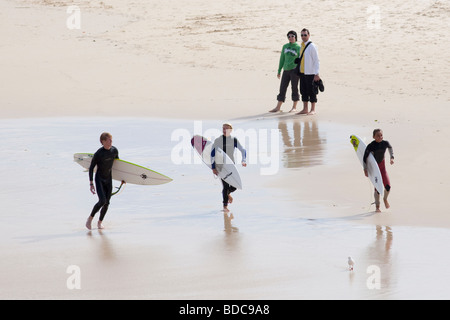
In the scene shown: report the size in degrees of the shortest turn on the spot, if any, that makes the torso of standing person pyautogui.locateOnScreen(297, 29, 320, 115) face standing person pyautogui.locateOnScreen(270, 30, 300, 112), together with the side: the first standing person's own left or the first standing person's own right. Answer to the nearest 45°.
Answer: approximately 90° to the first standing person's own right

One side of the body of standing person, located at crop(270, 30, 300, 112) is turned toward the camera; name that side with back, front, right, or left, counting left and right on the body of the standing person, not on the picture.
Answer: front

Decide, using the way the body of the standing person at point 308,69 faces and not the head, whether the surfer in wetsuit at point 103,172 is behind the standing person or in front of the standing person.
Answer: in front

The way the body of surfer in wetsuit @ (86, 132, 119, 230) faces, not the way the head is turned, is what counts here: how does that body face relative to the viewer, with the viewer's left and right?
facing the viewer and to the right of the viewer

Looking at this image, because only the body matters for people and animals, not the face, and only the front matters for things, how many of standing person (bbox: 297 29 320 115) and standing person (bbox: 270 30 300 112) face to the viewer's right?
0

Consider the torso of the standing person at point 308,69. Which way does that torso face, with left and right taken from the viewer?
facing the viewer and to the left of the viewer

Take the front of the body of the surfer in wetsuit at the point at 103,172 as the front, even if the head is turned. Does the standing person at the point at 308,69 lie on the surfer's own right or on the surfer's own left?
on the surfer's own left

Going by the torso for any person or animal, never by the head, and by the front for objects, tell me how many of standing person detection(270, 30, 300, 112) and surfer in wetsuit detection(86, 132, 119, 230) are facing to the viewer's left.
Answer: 0
